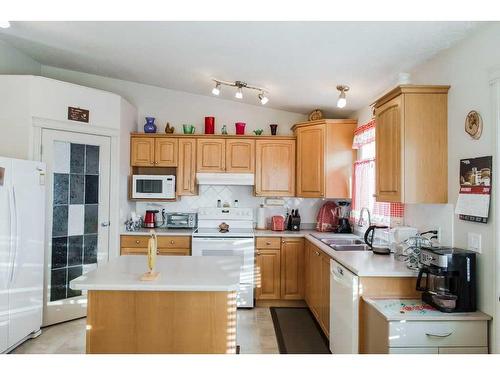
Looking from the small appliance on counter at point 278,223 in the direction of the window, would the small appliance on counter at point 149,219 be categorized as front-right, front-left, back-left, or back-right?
back-right

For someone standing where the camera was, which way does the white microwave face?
facing the viewer

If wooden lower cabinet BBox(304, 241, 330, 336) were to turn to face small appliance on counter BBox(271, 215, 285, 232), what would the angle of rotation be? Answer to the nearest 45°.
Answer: approximately 45° to its right

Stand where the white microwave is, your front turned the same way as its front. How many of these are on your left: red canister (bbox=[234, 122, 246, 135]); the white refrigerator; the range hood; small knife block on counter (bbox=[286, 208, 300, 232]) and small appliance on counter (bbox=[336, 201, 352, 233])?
4

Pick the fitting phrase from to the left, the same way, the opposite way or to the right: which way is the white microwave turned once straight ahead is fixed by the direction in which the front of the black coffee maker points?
to the left

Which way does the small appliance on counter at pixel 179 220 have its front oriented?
toward the camera

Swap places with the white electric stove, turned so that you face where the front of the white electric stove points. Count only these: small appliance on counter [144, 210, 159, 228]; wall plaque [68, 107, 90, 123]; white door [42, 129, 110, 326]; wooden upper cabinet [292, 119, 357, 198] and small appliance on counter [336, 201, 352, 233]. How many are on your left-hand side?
2

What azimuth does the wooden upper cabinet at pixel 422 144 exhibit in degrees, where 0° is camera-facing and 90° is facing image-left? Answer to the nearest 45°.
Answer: approximately 90°

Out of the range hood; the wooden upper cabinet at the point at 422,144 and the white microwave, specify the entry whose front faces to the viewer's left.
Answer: the wooden upper cabinet

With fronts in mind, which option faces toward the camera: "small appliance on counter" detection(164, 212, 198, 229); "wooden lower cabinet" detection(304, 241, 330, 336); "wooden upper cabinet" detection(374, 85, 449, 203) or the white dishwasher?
the small appliance on counter

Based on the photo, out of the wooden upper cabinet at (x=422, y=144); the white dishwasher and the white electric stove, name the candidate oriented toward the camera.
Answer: the white electric stove

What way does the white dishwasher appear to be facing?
to the viewer's left

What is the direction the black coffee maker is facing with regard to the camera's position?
facing the viewer and to the left of the viewer

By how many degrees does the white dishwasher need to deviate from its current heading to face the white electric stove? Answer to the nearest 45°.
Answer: approximately 45° to its right

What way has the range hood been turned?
toward the camera
